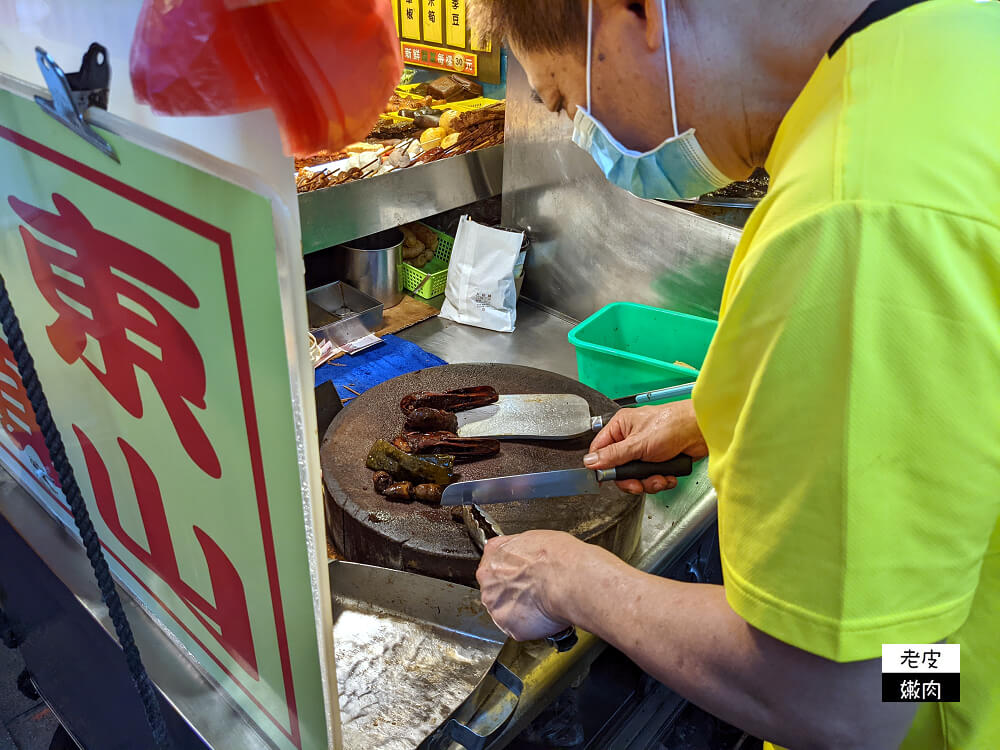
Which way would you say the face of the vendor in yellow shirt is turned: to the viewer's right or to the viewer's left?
to the viewer's left

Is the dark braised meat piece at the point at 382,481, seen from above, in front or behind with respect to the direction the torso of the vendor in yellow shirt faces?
in front

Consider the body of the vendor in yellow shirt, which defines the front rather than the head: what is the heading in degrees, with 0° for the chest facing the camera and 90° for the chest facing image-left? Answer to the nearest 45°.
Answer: approximately 90°

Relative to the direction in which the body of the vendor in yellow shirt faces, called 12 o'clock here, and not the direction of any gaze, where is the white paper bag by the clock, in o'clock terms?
The white paper bag is roughly at 2 o'clock from the vendor in yellow shirt.

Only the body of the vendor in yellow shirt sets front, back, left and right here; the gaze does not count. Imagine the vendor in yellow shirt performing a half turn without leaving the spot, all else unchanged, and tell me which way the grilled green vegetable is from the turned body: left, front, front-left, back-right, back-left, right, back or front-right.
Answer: back-left

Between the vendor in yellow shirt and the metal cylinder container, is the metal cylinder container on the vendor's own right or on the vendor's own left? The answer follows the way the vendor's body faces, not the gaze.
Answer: on the vendor's own right

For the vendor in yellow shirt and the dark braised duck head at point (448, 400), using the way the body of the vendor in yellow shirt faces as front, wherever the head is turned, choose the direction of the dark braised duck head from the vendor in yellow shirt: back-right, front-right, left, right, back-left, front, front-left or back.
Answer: front-right

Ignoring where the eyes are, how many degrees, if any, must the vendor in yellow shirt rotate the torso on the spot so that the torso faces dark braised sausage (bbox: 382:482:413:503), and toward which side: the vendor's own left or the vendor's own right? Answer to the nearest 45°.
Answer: approximately 45° to the vendor's own right

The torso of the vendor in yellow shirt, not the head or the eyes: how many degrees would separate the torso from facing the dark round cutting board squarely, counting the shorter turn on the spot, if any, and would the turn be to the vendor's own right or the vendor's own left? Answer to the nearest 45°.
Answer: approximately 45° to the vendor's own right
